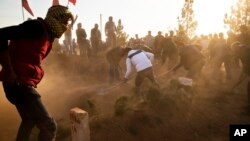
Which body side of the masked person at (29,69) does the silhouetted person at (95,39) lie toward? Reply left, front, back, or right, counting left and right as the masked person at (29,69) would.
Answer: left

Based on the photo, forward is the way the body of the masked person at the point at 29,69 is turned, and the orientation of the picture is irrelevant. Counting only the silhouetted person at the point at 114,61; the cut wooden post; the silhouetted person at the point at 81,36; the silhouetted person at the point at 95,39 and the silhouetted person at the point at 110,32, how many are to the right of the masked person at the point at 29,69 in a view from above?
0

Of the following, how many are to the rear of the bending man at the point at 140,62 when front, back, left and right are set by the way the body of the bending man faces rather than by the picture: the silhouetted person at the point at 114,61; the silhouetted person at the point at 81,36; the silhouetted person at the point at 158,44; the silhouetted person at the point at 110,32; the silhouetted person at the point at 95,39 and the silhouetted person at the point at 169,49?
0

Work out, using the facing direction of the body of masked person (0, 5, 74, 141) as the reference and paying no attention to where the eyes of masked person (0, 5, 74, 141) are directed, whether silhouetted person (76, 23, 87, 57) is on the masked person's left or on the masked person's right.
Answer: on the masked person's left

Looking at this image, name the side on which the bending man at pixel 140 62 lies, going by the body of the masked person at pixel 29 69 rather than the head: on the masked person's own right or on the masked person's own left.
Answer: on the masked person's own left

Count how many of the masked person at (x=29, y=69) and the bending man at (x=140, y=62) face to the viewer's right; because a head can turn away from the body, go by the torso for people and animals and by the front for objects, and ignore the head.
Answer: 1

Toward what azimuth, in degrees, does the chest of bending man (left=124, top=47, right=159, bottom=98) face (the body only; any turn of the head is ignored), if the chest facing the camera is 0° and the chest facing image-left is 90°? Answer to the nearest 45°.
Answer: approximately 135°

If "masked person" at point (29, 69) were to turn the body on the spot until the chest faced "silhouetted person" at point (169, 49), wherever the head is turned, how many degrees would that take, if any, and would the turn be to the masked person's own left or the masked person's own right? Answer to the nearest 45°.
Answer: approximately 45° to the masked person's own left

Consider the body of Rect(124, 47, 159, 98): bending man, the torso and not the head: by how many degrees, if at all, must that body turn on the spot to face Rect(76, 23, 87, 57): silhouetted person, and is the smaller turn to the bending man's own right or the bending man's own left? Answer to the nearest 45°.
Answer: approximately 45° to the bending man's own right

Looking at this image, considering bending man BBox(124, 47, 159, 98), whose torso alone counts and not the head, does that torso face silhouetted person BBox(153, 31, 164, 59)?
no

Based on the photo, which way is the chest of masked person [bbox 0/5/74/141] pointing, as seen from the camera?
to the viewer's right

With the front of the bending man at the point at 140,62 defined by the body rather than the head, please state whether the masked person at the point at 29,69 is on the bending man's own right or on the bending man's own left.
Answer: on the bending man's own left

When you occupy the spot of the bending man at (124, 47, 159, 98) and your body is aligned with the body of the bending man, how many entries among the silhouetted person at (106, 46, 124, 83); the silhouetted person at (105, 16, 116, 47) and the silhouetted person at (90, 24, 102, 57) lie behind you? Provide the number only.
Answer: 0

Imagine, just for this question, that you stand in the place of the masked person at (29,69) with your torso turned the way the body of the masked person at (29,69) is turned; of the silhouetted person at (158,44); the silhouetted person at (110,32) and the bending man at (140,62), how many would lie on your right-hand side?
0
